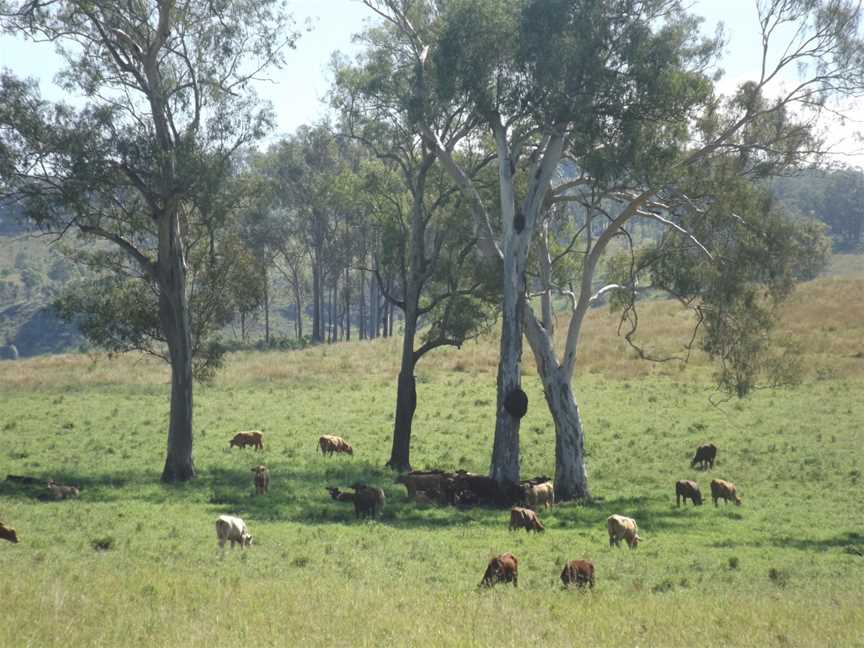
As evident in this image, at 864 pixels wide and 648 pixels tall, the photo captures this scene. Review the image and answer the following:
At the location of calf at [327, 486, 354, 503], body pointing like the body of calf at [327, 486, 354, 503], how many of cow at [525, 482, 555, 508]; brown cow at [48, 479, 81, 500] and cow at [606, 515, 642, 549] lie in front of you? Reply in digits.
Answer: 1

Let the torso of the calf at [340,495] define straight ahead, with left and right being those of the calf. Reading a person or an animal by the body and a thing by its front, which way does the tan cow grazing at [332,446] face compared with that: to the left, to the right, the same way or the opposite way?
the opposite way

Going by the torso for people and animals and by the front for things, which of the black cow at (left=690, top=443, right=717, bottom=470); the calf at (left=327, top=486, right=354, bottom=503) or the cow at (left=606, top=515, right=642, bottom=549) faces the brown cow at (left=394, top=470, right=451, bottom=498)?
the black cow at (left=690, top=443, right=717, bottom=470)

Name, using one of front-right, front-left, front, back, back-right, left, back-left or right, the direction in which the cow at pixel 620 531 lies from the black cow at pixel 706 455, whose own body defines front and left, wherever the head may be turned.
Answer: front-left

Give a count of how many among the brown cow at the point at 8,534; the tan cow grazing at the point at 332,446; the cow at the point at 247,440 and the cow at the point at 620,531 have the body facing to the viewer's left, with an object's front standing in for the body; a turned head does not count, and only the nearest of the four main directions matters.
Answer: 1

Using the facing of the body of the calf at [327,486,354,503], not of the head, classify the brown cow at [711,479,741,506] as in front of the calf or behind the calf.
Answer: behind

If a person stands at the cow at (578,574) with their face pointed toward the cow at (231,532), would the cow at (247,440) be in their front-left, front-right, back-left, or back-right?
front-right

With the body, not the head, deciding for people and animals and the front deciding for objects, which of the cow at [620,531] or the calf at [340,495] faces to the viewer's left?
the calf

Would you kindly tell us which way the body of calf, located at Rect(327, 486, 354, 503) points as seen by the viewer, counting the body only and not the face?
to the viewer's left

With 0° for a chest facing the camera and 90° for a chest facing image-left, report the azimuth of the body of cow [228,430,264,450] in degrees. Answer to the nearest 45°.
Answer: approximately 90°

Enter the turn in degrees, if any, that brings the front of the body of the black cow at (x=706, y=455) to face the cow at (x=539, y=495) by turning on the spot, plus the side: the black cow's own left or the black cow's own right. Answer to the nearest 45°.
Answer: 0° — it already faces it

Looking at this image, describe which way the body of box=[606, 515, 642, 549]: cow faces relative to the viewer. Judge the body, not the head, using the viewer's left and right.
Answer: facing the viewer and to the right of the viewer

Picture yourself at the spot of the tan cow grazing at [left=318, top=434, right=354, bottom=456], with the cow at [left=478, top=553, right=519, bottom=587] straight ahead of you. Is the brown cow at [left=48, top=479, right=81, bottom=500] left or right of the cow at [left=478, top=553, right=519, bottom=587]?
right

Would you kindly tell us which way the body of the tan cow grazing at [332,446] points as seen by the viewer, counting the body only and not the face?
to the viewer's right
